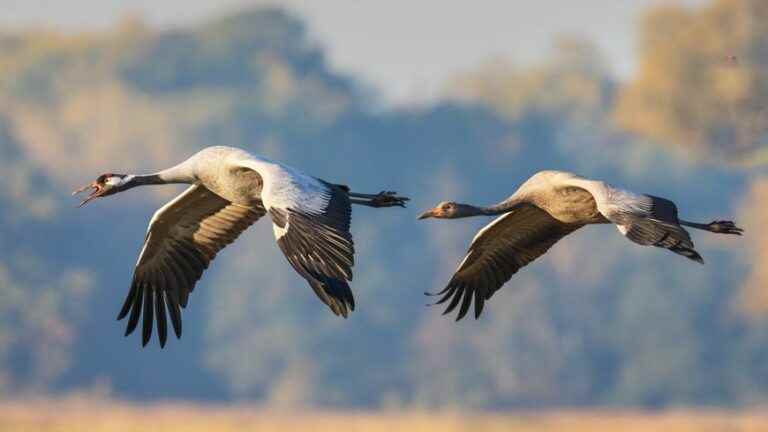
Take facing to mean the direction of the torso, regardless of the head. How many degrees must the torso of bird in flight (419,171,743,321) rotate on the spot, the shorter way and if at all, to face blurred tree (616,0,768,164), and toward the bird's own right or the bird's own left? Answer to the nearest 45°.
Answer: approximately 90° to the bird's own right

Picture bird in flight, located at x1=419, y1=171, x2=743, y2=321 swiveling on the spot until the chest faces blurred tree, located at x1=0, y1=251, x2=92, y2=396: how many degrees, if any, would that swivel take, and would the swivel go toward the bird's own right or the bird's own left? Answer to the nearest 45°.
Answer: approximately 45° to the bird's own right

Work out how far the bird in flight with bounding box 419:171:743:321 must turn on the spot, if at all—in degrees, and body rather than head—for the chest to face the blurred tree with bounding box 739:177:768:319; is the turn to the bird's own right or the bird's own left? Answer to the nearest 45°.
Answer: approximately 90° to the bird's own right

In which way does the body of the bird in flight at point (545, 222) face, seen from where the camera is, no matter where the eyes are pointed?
to the viewer's left

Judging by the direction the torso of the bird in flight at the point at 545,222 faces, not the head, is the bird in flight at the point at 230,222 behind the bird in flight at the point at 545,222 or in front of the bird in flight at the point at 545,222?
in front
